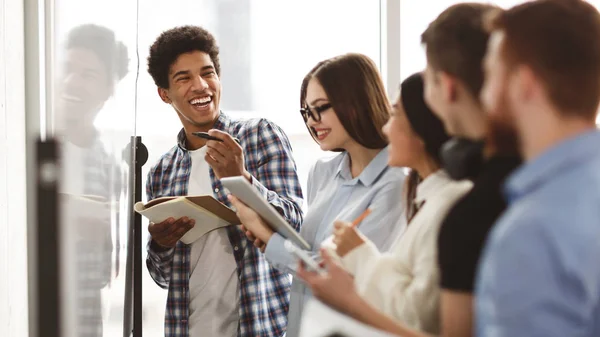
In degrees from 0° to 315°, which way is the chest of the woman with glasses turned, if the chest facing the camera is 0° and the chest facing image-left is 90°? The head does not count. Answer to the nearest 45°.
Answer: approximately 45°

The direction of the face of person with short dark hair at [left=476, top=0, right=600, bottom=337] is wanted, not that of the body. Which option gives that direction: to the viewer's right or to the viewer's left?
to the viewer's left

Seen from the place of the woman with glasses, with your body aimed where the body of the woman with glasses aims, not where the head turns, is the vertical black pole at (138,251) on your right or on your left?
on your right
